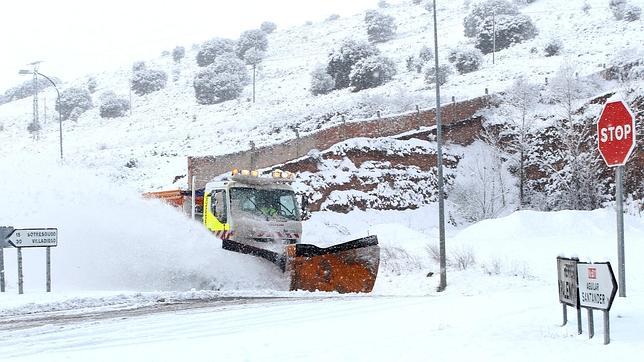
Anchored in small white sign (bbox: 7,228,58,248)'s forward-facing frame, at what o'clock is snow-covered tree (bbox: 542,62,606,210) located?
The snow-covered tree is roughly at 8 o'clock from the small white sign.

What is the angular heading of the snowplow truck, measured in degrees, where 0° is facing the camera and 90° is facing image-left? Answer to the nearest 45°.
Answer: approximately 315°

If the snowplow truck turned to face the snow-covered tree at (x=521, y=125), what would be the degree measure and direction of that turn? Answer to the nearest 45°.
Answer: approximately 90° to its left

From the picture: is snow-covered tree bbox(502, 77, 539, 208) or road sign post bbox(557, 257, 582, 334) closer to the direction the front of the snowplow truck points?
the road sign post

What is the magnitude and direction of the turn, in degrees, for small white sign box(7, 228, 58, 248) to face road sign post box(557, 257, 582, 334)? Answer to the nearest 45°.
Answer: approximately 45° to its left

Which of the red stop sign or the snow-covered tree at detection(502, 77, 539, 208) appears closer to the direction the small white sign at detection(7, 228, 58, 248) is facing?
the red stop sign

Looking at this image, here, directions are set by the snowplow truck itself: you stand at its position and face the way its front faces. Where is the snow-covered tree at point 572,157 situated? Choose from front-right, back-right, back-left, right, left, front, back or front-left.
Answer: left

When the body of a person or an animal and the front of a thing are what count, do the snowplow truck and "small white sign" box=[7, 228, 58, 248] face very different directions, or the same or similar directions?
same or similar directions

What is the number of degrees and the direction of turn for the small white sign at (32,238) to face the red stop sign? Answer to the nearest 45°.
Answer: approximately 45° to its left

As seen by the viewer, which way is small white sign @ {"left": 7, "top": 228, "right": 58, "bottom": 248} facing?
toward the camera

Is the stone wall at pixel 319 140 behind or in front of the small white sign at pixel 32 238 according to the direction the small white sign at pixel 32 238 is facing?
behind

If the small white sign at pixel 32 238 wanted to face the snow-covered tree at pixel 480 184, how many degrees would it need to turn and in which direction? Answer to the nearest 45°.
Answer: approximately 135° to its left

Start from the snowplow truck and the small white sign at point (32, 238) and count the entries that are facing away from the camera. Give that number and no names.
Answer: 0

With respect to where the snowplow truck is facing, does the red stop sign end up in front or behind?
in front
